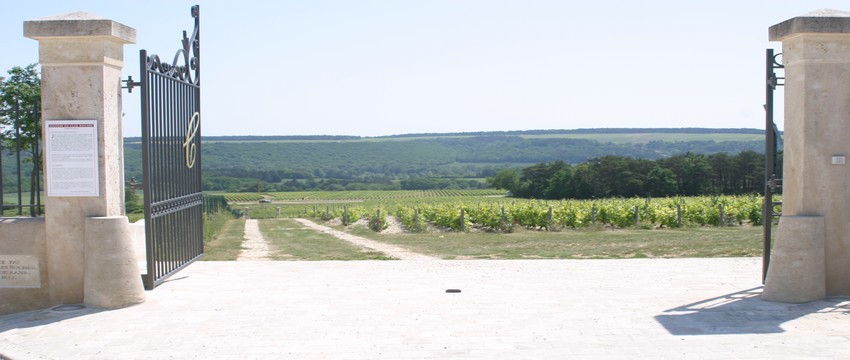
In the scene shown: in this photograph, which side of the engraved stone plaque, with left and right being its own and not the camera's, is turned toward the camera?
front

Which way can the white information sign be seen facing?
toward the camera

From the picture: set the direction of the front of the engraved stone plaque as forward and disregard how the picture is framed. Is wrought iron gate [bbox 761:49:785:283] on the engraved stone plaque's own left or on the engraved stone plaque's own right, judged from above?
on the engraved stone plaque's own left

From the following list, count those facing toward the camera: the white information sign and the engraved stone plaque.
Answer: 2
